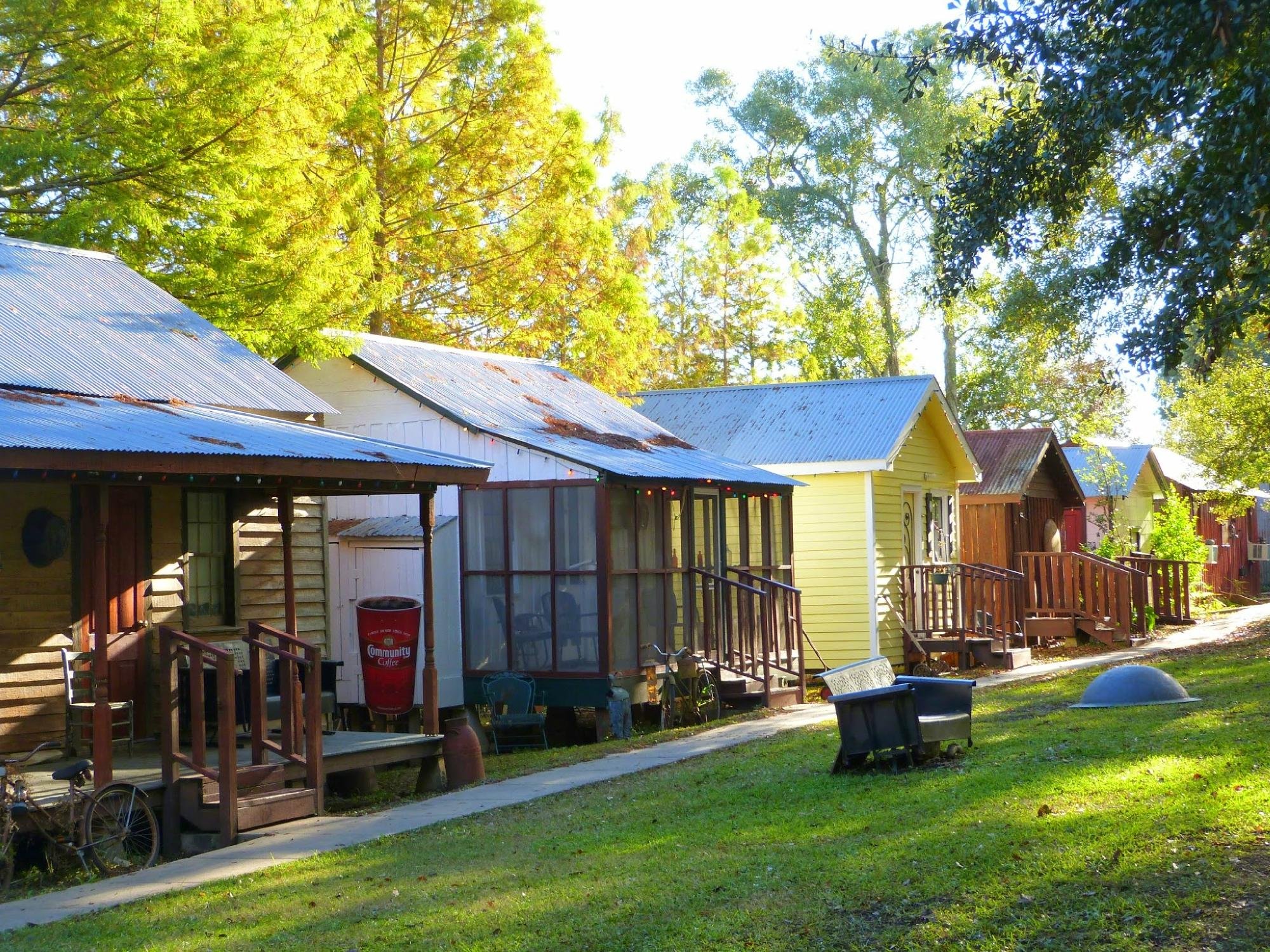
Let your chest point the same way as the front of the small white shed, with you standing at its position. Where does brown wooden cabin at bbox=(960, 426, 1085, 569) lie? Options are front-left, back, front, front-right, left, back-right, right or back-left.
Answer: back-left

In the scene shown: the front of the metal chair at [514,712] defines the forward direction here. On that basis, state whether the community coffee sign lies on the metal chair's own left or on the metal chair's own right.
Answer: on the metal chair's own right

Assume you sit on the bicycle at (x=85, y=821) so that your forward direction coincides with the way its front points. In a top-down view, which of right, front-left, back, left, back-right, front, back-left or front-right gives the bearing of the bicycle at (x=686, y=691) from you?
back

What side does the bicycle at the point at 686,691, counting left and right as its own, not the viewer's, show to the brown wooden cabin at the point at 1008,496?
back

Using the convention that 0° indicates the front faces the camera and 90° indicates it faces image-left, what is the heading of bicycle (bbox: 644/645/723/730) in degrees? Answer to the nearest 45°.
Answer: approximately 45°

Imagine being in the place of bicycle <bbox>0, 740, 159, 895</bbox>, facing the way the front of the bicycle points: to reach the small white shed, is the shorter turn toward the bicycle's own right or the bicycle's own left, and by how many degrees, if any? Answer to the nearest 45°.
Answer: approximately 180°

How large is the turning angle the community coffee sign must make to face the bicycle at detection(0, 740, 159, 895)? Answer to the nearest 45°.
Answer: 0° — it already faces it

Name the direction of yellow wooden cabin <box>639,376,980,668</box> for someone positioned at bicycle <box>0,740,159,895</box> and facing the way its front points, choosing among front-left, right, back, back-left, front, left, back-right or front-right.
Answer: back

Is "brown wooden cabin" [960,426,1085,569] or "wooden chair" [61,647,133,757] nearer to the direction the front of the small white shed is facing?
the wooden chair

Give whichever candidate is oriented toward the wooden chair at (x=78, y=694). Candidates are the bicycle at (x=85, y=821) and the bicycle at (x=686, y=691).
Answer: the bicycle at (x=686, y=691)

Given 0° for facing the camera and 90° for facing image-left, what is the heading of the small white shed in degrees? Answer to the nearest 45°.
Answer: approximately 0°
